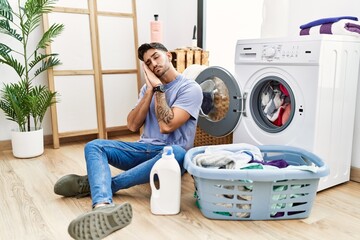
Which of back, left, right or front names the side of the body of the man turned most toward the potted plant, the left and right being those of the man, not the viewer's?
right

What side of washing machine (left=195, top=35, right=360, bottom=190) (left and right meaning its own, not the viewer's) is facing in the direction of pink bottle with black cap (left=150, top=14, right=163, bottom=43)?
right

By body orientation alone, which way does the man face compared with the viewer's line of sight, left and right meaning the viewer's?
facing the viewer and to the left of the viewer

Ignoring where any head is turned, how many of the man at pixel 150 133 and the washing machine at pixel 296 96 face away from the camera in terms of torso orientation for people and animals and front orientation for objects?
0

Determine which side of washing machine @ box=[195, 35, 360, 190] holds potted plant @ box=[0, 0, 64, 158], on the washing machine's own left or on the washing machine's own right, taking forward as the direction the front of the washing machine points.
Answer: on the washing machine's own right

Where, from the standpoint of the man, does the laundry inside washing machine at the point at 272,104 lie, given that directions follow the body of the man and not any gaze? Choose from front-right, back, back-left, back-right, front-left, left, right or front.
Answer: back-left

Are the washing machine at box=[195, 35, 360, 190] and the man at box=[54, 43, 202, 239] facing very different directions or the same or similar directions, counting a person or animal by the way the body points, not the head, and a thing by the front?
same or similar directions

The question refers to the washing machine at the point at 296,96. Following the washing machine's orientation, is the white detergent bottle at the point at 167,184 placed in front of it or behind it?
in front

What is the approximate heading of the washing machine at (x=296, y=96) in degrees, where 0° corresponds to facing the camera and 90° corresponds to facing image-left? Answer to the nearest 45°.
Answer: approximately 45°

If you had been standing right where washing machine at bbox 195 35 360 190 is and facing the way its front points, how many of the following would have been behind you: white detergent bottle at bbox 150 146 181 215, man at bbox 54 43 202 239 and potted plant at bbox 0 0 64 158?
0

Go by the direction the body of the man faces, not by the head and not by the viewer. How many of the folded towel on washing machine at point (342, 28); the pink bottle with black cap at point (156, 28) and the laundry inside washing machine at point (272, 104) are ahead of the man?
0

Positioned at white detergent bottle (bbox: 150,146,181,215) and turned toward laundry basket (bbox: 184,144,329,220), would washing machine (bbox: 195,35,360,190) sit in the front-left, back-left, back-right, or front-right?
front-left

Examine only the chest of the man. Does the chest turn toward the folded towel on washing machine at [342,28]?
no

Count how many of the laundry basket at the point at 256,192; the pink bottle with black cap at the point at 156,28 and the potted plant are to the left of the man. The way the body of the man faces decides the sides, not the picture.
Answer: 1

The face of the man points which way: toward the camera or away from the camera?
toward the camera

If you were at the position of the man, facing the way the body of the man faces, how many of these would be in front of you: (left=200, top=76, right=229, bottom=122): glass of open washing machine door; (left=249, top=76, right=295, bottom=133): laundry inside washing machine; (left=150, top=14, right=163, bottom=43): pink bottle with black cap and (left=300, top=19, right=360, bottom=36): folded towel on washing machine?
0
